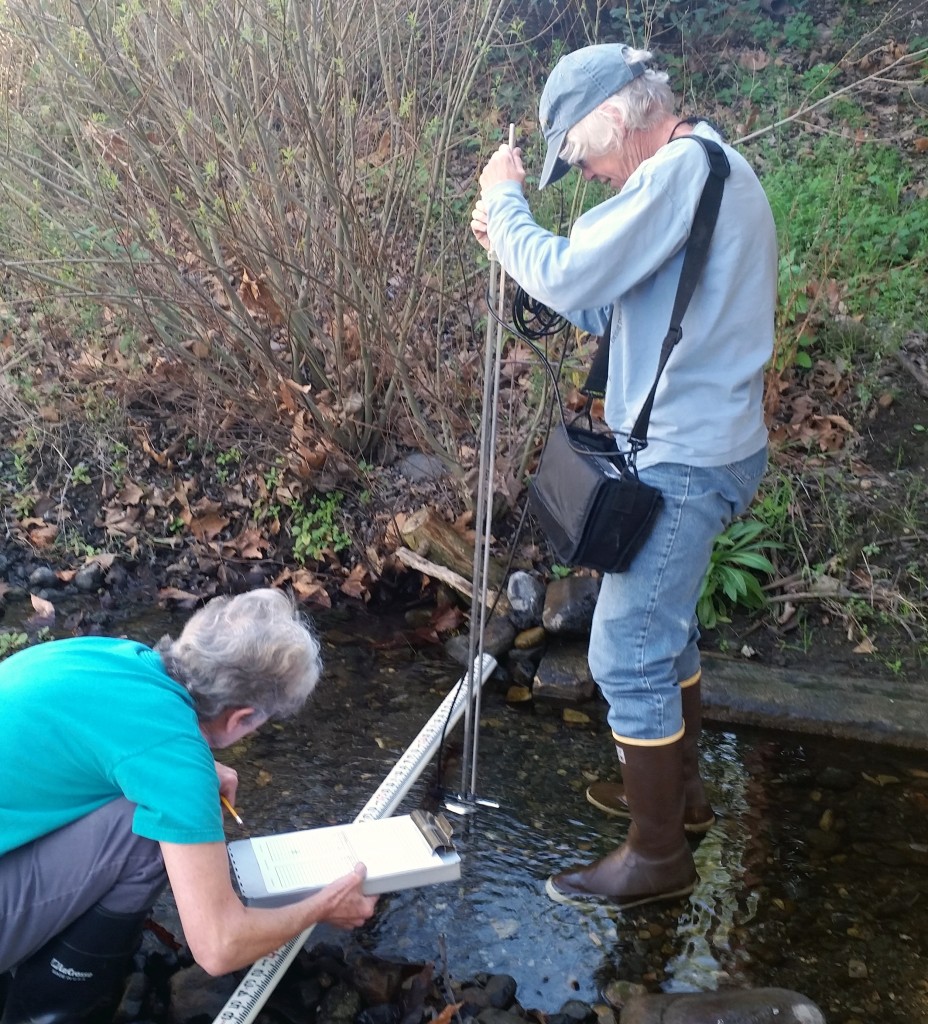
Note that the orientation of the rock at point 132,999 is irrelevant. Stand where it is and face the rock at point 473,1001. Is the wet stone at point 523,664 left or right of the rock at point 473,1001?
left

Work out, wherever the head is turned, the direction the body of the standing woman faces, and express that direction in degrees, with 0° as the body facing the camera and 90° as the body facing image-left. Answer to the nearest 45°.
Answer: approximately 90°

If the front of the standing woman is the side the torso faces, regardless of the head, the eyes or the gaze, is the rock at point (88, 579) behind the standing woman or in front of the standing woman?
in front

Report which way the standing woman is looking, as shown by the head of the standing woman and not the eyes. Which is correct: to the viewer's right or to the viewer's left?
to the viewer's left
